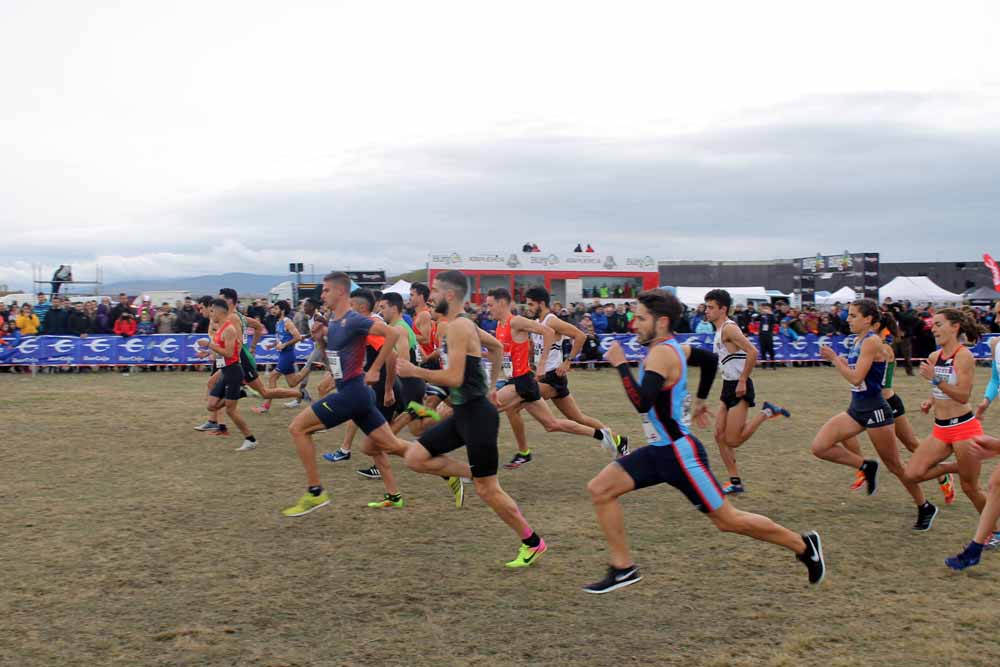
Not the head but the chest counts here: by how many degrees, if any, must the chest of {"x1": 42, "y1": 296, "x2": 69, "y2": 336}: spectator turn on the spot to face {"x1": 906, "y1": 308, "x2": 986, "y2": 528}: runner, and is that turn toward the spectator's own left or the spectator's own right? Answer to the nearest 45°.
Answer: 0° — they already face them

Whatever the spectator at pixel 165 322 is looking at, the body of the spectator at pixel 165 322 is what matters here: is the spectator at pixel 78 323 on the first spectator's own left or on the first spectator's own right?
on the first spectator's own right

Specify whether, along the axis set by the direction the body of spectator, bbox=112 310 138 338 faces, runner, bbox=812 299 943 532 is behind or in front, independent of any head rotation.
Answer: in front

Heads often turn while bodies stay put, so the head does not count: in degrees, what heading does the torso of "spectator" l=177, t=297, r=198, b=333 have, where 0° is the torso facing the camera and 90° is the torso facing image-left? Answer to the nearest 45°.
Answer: approximately 0°

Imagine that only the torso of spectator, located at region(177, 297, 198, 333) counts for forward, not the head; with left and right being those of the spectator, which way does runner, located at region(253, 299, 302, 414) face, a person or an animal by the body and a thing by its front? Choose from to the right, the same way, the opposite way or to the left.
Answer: to the right

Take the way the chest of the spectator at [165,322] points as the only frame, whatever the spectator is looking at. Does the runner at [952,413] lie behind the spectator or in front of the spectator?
in front

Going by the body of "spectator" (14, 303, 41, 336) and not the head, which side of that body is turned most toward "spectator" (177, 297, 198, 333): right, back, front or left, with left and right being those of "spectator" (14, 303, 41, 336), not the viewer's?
left

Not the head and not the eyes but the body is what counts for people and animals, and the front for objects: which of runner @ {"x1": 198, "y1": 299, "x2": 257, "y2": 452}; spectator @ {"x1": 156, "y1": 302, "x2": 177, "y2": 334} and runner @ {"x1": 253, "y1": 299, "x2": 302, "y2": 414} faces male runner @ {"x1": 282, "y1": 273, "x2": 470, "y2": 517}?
the spectator

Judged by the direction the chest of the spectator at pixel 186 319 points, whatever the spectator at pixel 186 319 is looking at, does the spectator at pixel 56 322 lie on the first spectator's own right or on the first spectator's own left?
on the first spectator's own right

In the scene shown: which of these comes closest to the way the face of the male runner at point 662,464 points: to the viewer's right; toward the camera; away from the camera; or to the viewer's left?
to the viewer's left

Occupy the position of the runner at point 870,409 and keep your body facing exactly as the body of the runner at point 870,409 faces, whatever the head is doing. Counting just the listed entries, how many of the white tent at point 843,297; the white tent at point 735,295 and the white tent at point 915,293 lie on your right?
3

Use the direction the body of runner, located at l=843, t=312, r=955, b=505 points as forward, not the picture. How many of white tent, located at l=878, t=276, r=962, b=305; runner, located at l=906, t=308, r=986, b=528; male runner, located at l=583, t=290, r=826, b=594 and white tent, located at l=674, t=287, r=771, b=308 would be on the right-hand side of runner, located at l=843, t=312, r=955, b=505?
2
